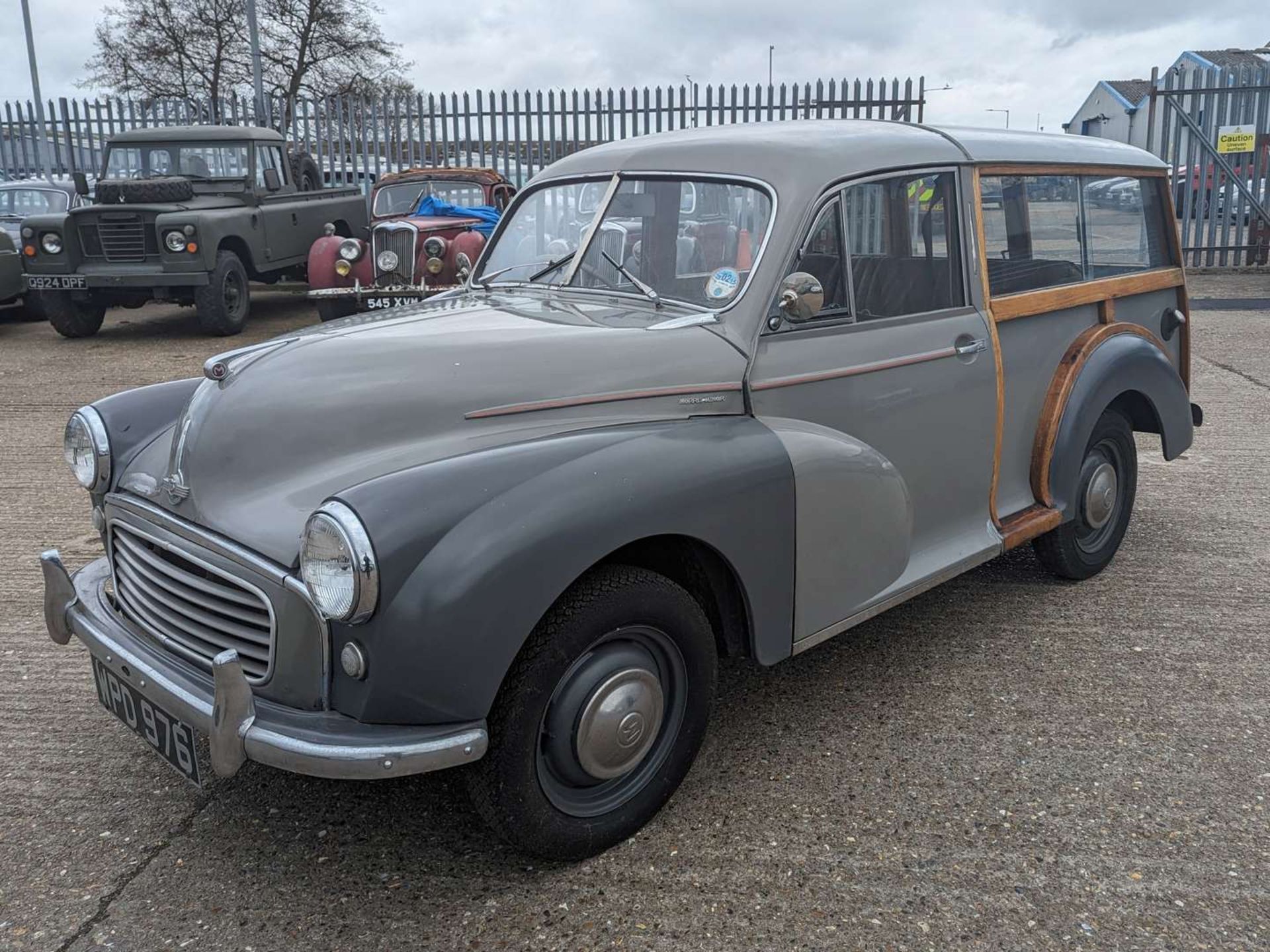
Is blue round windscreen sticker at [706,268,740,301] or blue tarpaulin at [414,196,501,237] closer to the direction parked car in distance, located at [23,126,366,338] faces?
the blue round windscreen sticker

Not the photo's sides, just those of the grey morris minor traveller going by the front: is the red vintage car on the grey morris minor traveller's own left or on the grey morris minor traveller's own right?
on the grey morris minor traveller's own right

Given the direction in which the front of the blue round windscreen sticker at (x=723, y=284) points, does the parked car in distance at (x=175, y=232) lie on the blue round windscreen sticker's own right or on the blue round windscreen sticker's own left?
on the blue round windscreen sticker's own right

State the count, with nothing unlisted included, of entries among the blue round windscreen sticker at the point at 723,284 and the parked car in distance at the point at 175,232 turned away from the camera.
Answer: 0

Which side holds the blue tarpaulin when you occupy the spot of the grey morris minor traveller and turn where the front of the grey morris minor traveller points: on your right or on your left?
on your right

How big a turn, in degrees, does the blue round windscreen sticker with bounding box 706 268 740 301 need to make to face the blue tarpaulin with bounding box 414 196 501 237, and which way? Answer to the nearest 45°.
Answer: approximately 135° to its right

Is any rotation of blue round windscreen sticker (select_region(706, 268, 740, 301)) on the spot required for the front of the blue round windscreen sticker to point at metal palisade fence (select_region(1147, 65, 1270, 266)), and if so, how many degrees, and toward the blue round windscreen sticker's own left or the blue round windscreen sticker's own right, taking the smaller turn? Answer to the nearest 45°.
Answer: approximately 180°

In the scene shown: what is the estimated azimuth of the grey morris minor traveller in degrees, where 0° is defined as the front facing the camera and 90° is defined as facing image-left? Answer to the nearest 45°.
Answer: approximately 45°

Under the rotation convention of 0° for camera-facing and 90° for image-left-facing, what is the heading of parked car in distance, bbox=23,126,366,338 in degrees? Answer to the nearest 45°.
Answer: approximately 45°

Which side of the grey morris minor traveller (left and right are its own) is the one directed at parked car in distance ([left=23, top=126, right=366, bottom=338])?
right

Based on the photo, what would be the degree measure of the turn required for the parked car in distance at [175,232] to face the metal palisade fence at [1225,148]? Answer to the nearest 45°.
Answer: approximately 135° to its left

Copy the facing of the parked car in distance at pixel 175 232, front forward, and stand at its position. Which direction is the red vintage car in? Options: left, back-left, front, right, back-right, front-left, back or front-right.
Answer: left

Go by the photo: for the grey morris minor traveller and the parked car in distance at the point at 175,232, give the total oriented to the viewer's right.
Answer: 0
